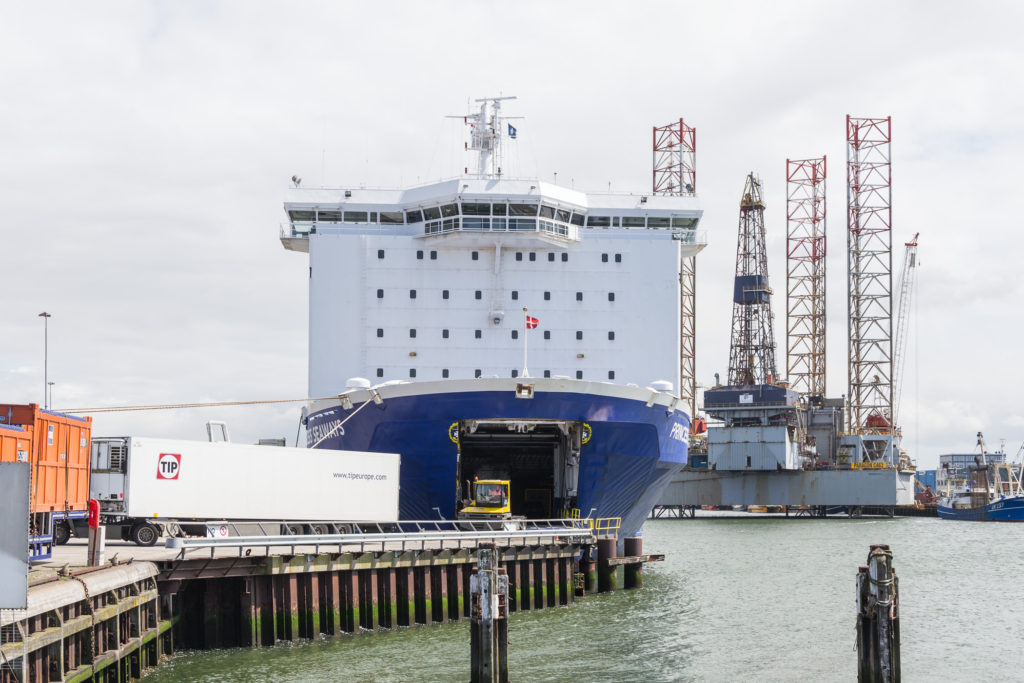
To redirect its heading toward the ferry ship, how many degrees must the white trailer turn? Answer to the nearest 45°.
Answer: approximately 180°

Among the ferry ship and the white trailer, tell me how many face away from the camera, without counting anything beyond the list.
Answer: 0

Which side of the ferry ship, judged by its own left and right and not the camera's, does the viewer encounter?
front

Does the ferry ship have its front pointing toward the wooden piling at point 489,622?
yes

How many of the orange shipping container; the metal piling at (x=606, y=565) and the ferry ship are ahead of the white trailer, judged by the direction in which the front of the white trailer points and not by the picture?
1

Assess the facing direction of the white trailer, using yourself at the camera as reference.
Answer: facing the viewer and to the left of the viewer

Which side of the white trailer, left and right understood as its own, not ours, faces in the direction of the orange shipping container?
front
